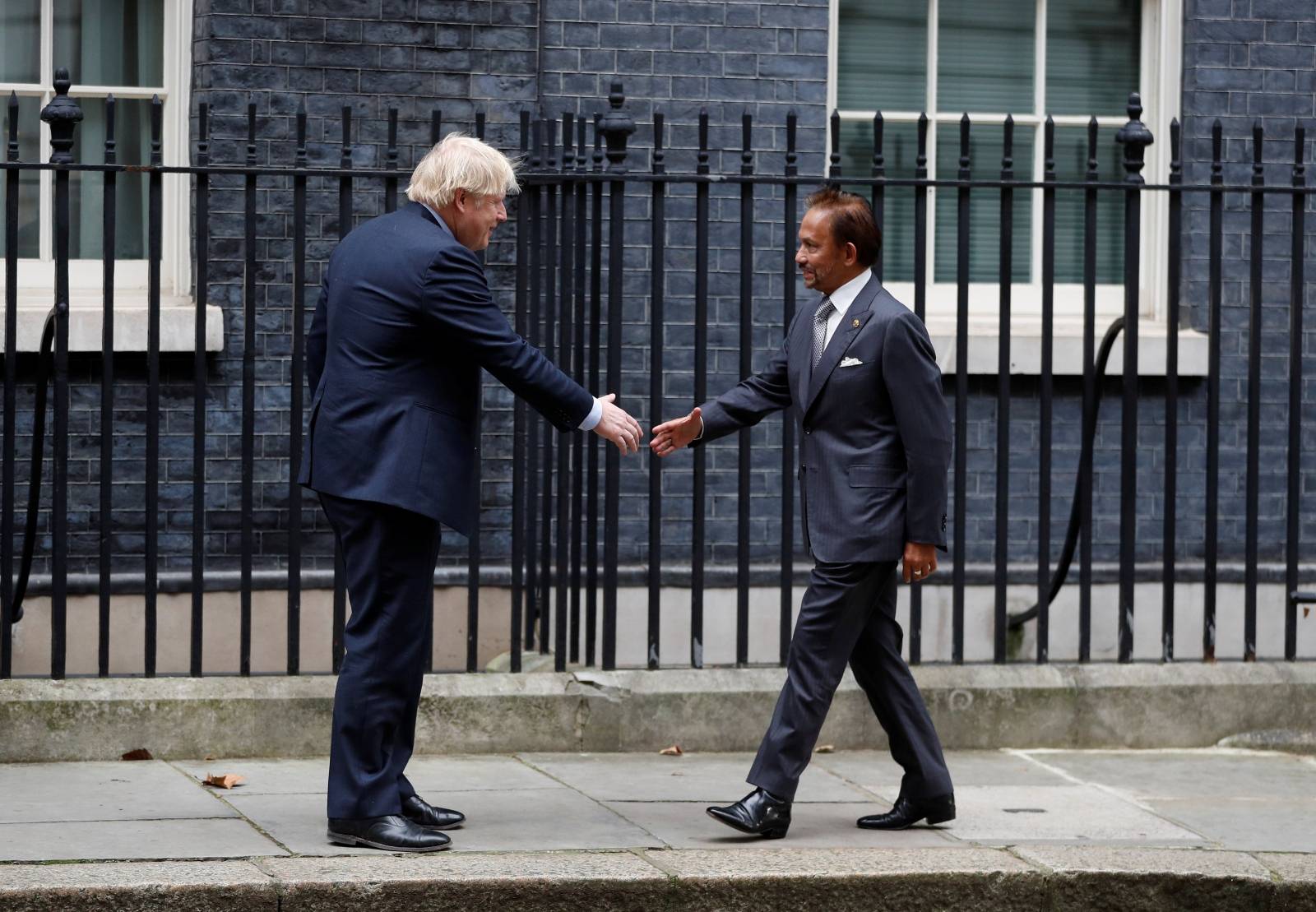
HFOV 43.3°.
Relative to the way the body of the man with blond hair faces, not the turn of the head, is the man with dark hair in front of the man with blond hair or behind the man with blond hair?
in front

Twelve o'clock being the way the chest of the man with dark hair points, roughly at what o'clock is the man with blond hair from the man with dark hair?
The man with blond hair is roughly at 1 o'clock from the man with dark hair.

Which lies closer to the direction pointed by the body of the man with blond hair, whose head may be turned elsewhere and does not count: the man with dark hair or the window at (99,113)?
the man with dark hair

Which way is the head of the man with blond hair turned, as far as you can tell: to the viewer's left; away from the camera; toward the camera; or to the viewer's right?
to the viewer's right

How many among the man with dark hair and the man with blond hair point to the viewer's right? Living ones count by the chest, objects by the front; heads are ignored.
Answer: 1

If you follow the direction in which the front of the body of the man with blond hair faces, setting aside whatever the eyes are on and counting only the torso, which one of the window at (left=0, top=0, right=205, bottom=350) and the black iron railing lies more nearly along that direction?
the black iron railing

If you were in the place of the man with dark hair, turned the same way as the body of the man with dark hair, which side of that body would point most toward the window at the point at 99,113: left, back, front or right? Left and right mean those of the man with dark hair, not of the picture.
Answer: right

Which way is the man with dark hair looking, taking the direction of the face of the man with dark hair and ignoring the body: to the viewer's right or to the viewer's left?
to the viewer's left

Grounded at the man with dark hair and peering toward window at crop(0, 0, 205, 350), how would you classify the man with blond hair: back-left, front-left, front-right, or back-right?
front-left

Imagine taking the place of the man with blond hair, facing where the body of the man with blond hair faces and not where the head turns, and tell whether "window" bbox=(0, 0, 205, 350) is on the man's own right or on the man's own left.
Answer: on the man's own left

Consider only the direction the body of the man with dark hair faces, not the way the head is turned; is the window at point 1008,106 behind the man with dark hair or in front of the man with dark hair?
behind

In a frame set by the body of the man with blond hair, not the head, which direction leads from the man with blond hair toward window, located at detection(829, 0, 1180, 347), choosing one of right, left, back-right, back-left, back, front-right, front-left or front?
front-left

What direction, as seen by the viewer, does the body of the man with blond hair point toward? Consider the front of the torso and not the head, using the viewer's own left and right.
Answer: facing to the right of the viewer

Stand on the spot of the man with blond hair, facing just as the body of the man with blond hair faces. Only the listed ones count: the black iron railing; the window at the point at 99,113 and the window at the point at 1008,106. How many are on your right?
0

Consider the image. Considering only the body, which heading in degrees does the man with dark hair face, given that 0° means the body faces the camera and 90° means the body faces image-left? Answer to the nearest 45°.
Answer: approximately 45°
